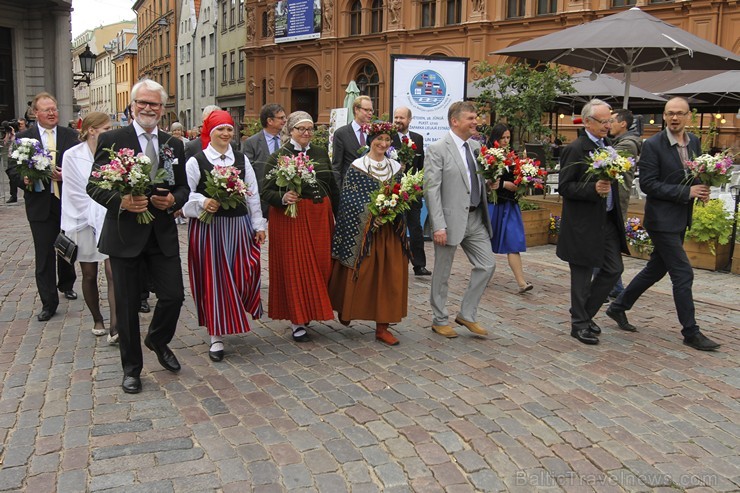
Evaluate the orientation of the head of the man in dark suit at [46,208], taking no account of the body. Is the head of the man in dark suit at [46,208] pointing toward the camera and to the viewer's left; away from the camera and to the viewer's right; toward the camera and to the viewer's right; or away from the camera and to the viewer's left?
toward the camera and to the viewer's right

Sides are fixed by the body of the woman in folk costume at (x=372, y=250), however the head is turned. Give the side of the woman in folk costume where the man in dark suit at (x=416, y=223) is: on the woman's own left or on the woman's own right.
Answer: on the woman's own left

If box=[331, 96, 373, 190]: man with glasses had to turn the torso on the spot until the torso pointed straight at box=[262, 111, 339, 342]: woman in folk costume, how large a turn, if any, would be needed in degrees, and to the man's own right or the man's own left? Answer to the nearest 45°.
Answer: approximately 45° to the man's own right

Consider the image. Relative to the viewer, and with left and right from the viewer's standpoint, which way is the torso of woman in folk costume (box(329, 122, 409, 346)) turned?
facing the viewer and to the right of the viewer

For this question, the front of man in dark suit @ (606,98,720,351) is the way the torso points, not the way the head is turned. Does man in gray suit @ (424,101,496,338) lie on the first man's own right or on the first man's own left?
on the first man's own right

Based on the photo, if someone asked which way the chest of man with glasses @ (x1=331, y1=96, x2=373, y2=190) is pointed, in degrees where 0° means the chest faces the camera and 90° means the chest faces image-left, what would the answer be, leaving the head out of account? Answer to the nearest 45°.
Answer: approximately 315°

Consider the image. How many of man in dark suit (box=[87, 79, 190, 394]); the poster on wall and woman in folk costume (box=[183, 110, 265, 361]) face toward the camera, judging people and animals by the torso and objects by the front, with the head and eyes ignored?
3
